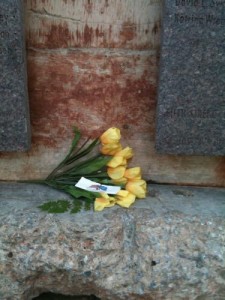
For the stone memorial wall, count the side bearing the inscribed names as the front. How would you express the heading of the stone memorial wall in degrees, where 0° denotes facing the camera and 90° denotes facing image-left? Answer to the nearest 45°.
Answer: approximately 0°
